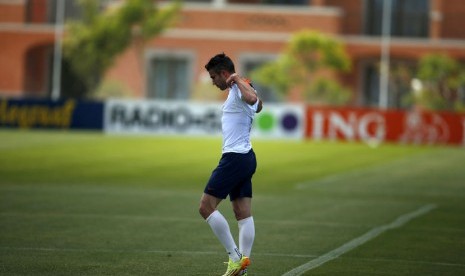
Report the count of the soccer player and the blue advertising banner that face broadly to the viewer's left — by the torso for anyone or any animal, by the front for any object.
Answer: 1

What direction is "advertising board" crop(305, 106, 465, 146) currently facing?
toward the camera

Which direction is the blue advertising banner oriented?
toward the camera

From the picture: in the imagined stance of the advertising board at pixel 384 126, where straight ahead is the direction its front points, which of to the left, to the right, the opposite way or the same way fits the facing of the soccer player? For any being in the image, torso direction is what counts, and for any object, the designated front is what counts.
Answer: to the right

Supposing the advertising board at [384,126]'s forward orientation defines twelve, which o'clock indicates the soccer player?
The soccer player is roughly at 12 o'clock from the advertising board.

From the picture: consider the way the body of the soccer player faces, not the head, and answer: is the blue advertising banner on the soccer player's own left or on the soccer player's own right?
on the soccer player's own right

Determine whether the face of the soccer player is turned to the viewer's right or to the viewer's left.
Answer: to the viewer's left

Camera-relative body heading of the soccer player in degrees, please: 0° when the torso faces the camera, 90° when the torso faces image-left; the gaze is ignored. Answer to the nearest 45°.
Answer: approximately 90°

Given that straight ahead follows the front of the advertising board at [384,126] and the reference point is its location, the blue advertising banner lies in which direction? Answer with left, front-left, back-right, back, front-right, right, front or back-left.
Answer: right

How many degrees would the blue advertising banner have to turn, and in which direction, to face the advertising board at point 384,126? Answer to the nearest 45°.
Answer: approximately 90° to its left

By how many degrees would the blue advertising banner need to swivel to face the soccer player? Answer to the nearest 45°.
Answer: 0° — it already faces them

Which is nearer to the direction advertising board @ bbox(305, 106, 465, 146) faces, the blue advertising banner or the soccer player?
the soccer player
